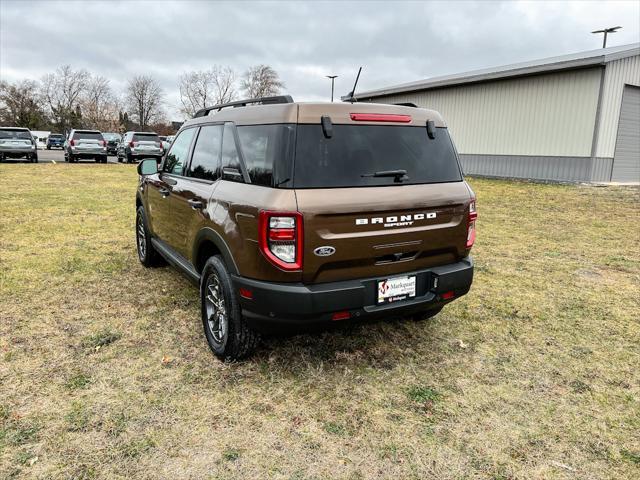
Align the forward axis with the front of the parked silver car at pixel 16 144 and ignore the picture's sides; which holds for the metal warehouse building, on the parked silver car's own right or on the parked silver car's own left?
on the parked silver car's own right

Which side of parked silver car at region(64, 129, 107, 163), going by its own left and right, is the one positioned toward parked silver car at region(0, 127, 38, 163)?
left

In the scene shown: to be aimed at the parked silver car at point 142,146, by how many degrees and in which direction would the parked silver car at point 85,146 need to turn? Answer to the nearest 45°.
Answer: approximately 90° to its right

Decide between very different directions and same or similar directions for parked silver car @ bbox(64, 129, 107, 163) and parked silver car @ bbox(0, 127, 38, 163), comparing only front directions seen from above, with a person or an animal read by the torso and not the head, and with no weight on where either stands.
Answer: same or similar directions

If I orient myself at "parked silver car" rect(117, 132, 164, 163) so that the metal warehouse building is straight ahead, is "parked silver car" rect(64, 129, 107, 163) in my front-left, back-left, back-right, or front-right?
back-right

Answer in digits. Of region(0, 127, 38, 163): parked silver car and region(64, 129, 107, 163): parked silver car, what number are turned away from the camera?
2

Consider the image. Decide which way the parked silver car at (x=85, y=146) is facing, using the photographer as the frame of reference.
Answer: facing away from the viewer

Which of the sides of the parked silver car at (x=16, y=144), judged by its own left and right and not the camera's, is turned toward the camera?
back

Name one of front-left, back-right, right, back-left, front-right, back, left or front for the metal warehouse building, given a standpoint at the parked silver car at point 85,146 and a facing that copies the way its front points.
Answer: back-right
